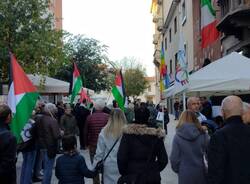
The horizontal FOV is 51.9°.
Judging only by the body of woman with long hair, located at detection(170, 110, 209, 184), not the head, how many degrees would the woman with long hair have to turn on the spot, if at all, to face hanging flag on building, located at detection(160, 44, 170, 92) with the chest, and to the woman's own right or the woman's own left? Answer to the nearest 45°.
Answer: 0° — they already face it

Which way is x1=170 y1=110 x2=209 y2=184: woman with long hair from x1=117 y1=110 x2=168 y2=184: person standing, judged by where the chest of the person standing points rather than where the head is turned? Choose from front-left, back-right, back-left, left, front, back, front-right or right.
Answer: front-right

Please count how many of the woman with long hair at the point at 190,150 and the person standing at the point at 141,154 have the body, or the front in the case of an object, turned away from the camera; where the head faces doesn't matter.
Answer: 2

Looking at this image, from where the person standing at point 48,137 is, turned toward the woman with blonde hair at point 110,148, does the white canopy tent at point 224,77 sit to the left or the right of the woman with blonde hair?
left

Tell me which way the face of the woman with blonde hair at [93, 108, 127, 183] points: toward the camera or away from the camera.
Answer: away from the camera

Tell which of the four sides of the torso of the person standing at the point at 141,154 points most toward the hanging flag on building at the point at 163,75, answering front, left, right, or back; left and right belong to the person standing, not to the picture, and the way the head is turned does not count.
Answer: front

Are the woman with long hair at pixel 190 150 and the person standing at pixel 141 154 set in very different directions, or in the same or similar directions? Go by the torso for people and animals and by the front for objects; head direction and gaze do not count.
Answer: same or similar directions

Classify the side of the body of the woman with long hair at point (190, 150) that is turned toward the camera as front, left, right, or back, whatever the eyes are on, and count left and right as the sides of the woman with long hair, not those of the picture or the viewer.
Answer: back

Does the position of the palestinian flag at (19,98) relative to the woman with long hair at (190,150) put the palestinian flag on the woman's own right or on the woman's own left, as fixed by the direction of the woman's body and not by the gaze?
on the woman's own left

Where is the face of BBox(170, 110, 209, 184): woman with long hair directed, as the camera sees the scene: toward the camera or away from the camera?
away from the camera

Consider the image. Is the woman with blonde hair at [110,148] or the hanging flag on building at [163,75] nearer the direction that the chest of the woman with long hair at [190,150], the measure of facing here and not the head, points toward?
the hanging flag on building

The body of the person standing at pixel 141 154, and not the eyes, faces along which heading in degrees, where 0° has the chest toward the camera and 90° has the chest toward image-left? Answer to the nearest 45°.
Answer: approximately 180°
